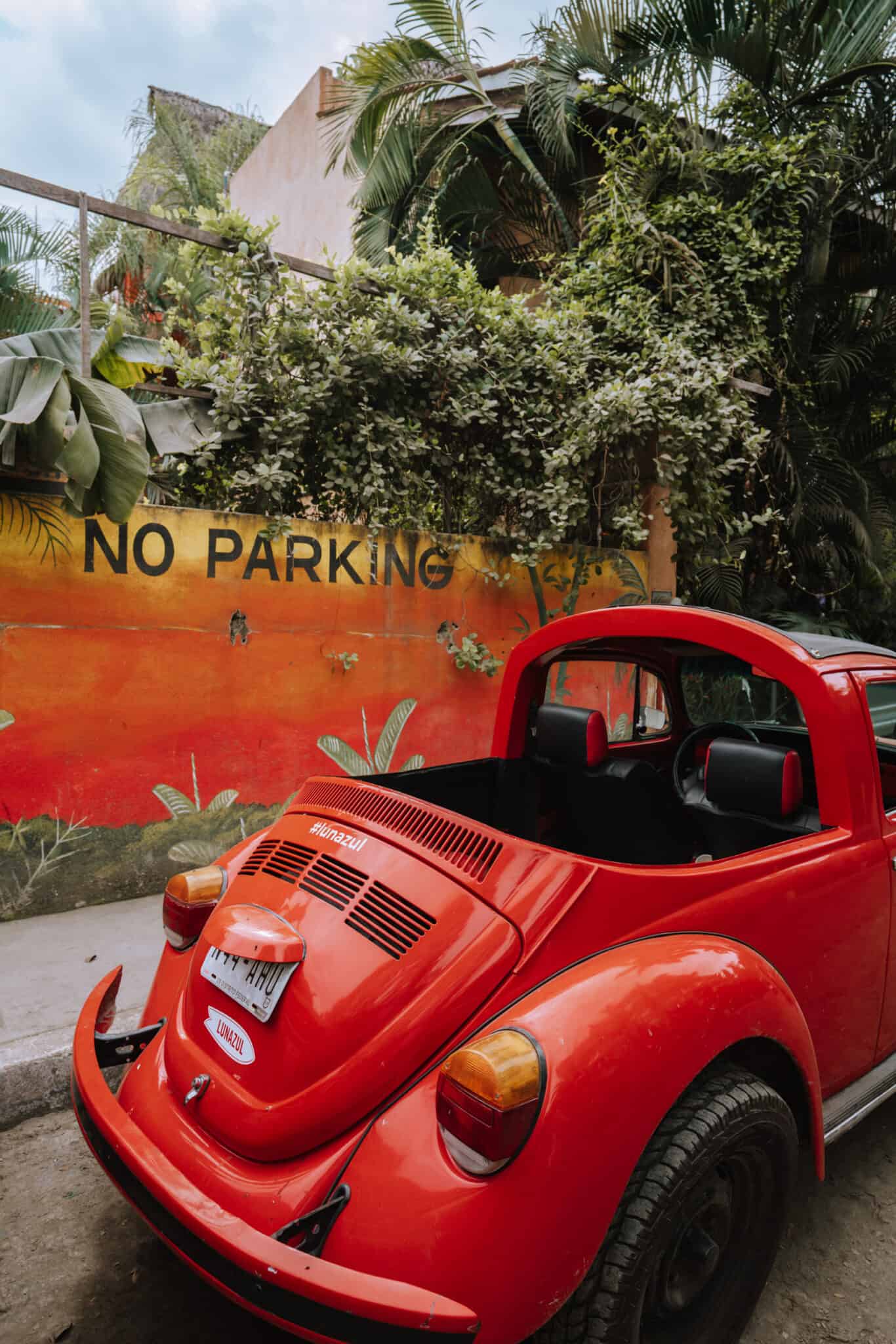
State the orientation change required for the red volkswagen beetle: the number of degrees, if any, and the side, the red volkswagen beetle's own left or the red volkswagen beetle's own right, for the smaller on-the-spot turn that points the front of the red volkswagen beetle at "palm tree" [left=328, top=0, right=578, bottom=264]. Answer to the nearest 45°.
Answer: approximately 45° to the red volkswagen beetle's own left

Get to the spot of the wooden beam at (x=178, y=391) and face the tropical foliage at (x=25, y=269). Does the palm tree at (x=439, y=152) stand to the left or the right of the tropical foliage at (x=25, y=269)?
right

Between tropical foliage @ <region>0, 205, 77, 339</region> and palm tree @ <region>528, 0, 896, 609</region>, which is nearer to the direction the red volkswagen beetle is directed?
the palm tree

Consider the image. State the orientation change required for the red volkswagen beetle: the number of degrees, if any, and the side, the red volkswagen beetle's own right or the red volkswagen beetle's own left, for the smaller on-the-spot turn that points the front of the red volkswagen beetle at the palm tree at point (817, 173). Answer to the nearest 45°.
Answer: approximately 45° to the red volkswagen beetle's own left

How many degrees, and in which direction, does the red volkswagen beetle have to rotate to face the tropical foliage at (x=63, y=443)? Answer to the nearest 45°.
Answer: approximately 90° to its left

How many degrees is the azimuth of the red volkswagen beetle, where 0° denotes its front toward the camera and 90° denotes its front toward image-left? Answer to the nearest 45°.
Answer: approximately 225°

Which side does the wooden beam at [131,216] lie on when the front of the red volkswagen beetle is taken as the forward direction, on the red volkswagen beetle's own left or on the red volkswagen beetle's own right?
on the red volkswagen beetle's own left

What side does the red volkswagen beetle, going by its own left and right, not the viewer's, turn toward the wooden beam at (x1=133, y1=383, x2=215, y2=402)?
left

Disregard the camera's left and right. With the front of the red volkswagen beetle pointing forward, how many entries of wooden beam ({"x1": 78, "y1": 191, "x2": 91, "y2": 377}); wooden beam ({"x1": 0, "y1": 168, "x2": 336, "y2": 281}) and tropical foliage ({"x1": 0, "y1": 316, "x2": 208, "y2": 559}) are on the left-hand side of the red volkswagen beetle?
3
